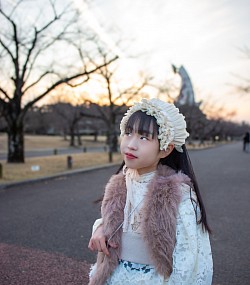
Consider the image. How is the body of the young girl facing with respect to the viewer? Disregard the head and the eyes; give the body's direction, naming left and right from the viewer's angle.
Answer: facing the viewer and to the left of the viewer

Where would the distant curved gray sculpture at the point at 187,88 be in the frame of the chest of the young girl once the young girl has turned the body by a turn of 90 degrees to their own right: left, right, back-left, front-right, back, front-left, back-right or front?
front-right

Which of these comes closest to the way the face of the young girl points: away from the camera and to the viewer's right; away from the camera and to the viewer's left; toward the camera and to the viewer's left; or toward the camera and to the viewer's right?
toward the camera and to the viewer's left
